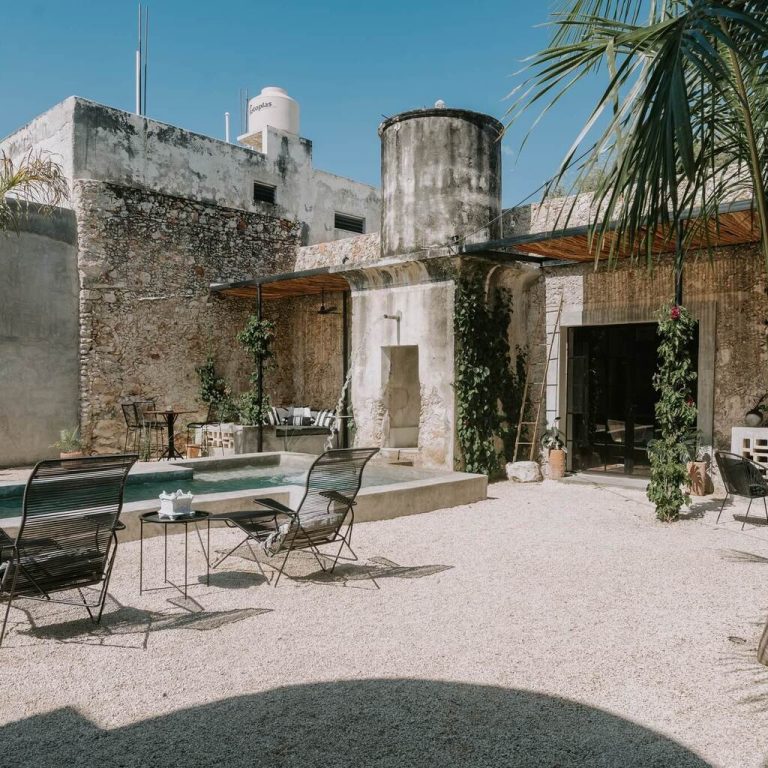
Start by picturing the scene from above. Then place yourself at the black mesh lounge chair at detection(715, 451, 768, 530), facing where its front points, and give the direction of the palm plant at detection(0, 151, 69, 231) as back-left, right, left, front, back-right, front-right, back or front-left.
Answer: back-left

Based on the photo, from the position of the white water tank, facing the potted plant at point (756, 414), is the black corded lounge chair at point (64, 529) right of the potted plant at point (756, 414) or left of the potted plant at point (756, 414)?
right

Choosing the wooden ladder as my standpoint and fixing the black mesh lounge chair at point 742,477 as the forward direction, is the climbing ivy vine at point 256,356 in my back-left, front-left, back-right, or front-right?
back-right
